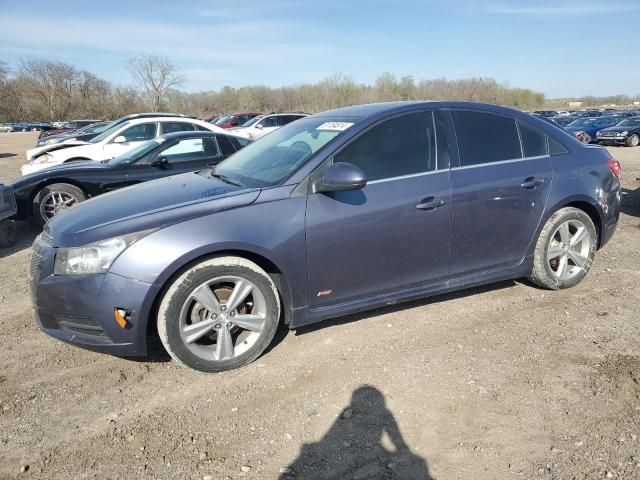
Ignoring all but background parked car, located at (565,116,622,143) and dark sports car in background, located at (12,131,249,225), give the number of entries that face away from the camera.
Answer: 0

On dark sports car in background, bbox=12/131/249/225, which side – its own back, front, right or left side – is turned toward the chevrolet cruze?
left

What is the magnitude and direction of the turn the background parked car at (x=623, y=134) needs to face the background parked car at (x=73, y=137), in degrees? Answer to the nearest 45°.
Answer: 0° — it already faces it

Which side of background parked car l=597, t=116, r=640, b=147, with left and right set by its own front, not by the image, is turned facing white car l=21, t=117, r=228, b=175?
front

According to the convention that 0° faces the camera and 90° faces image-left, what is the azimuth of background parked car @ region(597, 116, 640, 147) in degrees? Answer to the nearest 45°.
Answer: approximately 45°

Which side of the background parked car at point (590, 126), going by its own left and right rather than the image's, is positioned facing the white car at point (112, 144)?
front

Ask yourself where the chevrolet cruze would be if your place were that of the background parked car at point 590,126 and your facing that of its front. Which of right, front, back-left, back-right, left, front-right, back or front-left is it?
front-left

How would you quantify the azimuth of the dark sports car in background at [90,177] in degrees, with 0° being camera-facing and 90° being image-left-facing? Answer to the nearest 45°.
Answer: approximately 90°

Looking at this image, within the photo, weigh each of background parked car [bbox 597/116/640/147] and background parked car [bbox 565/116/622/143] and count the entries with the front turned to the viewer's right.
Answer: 0
